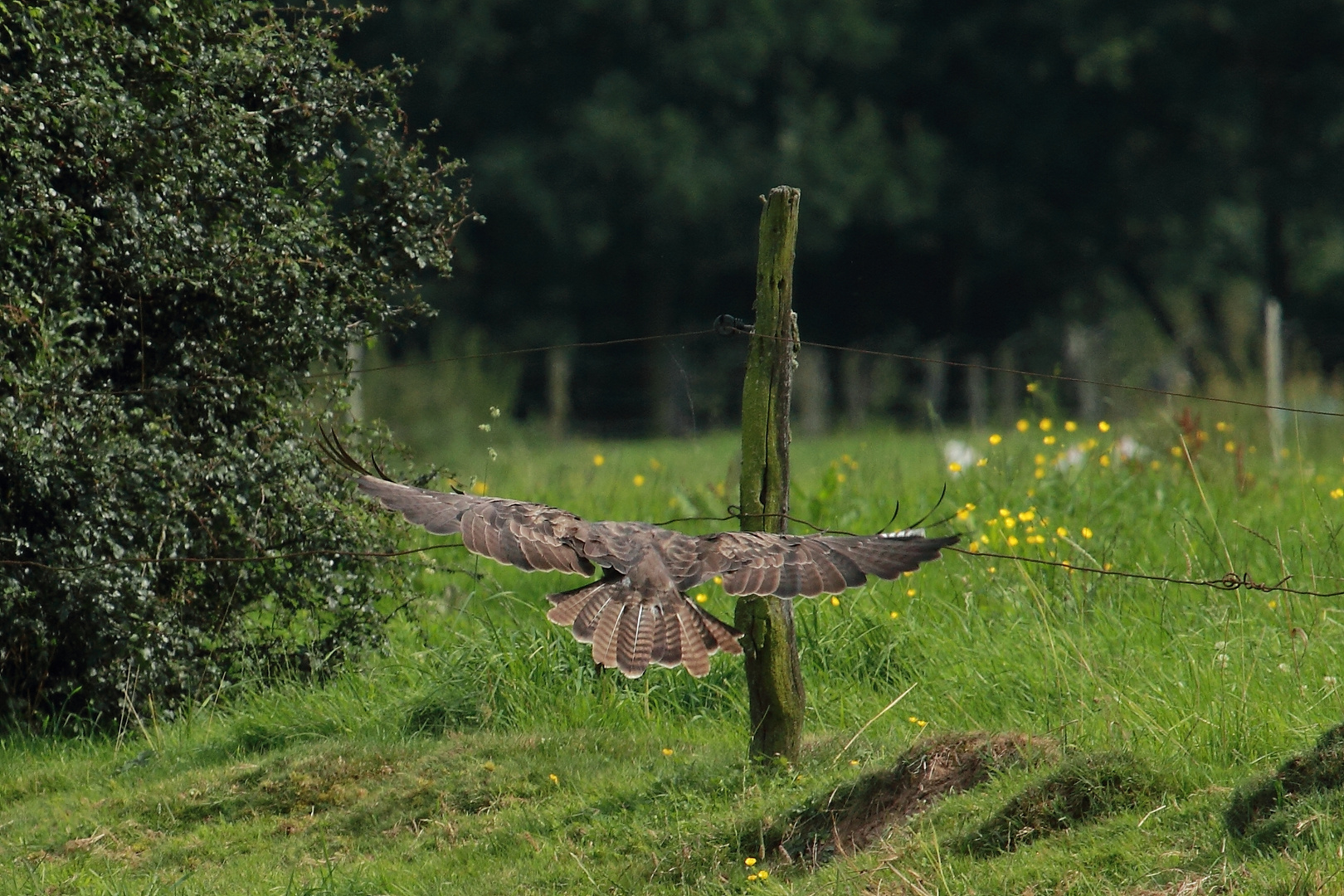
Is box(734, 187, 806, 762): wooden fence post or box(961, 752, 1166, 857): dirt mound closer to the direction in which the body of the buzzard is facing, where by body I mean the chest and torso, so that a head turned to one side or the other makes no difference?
the wooden fence post

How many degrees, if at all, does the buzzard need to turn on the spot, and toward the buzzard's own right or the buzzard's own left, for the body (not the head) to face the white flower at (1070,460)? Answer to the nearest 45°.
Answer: approximately 45° to the buzzard's own right

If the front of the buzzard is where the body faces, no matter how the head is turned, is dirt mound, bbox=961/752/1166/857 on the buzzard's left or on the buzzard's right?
on the buzzard's right

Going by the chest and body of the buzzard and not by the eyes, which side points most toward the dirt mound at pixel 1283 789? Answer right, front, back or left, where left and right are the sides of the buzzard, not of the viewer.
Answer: right

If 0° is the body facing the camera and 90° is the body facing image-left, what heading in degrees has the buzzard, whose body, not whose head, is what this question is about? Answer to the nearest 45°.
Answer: approximately 180°

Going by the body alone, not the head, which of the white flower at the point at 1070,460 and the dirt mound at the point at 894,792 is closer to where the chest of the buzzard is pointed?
the white flower

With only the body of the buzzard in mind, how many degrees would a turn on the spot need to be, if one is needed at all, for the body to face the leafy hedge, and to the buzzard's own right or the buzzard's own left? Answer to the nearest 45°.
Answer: approximately 45° to the buzzard's own left

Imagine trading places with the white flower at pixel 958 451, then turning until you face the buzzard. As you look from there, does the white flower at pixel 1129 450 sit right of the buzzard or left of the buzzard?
left

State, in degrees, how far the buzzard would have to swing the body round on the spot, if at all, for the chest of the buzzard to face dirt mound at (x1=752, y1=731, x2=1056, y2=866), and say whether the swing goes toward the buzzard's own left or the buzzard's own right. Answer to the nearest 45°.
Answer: approximately 90° to the buzzard's own right

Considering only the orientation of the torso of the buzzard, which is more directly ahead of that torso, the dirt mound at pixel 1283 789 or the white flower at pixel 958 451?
the white flower
